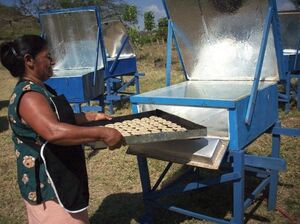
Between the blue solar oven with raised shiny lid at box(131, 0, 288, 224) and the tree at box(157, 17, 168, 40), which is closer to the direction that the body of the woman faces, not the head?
the blue solar oven with raised shiny lid

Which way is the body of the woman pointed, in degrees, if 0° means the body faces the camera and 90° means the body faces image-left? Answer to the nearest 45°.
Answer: approximately 270°

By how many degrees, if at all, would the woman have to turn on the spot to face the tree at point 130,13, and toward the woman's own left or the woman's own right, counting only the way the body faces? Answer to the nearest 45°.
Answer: approximately 90° to the woman's own left

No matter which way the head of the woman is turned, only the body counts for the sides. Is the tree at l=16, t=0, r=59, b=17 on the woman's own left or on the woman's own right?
on the woman's own left

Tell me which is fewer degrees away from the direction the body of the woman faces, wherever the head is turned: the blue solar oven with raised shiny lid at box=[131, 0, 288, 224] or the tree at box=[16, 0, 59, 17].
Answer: the blue solar oven with raised shiny lid

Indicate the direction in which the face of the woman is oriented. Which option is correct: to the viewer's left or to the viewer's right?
to the viewer's right

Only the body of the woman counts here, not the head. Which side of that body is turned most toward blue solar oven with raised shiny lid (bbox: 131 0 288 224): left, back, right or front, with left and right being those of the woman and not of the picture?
front

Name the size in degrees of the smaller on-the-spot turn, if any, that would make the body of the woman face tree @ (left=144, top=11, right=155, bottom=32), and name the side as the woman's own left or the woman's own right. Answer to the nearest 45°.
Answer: approximately 90° to the woman's own left
